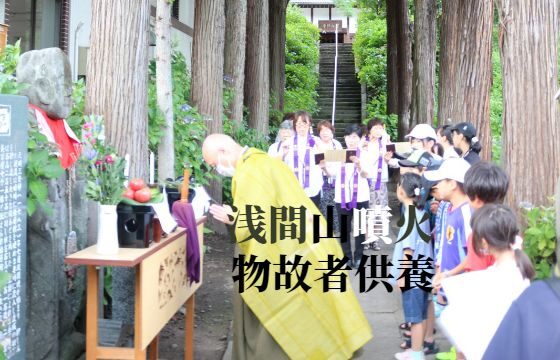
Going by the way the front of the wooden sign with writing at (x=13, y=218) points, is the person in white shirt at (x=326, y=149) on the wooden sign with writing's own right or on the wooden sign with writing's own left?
on the wooden sign with writing's own left

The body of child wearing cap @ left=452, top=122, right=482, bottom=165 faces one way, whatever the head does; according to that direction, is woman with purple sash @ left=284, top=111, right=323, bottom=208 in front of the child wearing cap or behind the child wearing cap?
in front

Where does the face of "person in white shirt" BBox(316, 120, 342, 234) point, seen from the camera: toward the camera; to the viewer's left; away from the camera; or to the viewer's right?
toward the camera

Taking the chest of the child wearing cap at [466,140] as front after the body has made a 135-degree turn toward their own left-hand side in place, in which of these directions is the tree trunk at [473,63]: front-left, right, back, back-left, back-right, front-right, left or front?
back-left

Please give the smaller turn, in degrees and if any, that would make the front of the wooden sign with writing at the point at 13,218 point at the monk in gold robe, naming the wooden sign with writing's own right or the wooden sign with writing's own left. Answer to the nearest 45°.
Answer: approximately 45° to the wooden sign with writing's own left

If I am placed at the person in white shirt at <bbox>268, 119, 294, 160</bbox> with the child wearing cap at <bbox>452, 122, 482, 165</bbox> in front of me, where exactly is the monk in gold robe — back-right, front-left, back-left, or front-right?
front-right

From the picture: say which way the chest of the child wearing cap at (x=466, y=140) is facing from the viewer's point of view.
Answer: to the viewer's left

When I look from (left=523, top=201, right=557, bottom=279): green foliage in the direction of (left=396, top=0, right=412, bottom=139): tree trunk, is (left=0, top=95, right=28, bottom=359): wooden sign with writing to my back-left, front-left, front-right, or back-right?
back-left

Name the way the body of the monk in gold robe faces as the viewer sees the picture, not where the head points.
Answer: to the viewer's left
